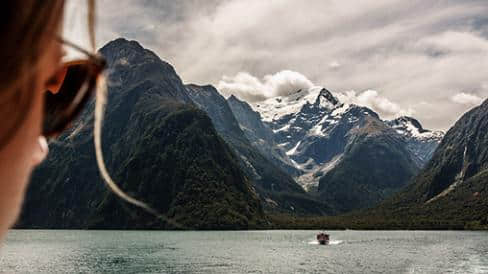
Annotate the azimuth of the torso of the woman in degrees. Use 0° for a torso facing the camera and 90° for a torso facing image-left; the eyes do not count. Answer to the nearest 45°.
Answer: approximately 225°

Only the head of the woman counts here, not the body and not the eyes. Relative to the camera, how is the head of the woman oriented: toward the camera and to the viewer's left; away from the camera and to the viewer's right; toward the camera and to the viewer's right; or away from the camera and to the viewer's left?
away from the camera and to the viewer's right
